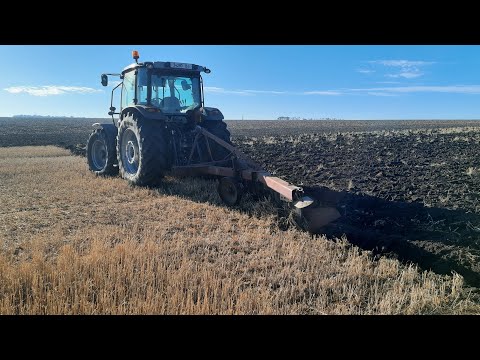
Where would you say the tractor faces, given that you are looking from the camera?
facing away from the viewer and to the left of the viewer
